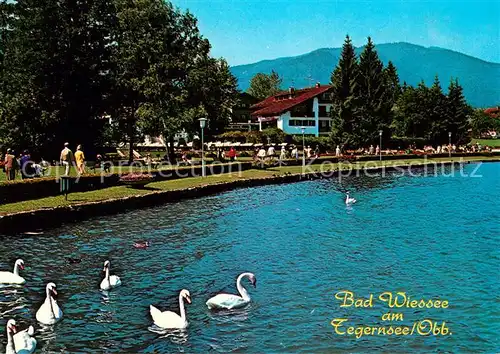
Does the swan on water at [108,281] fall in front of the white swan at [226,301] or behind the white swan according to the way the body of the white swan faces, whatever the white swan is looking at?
behind

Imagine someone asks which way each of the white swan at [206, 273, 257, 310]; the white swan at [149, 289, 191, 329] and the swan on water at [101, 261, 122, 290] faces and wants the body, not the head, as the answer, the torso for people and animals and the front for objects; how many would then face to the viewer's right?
2

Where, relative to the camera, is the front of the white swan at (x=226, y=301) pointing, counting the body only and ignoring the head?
to the viewer's right

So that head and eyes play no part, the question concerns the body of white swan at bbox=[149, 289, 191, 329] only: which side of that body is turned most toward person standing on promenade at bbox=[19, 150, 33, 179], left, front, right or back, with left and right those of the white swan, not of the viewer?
left

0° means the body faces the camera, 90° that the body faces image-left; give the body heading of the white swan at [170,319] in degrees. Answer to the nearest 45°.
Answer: approximately 270°

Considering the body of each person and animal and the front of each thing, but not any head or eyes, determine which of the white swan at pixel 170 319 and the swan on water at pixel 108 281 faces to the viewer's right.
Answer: the white swan

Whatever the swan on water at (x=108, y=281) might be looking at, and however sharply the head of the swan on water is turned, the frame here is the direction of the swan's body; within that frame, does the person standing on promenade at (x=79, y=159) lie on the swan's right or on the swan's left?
on the swan's right

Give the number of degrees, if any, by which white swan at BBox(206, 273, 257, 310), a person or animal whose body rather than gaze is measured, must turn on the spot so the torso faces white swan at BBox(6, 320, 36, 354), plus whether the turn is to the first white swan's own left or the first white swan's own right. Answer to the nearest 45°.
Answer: approximately 135° to the first white swan's own right

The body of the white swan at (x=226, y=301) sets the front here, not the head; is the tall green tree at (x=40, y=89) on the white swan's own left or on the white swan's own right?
on the white swan's own left

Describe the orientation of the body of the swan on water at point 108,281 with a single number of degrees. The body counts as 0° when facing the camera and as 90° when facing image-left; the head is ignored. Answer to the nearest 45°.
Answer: approximately 45°

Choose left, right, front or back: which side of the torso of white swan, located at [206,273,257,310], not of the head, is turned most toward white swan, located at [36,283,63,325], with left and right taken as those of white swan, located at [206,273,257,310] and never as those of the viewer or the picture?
back

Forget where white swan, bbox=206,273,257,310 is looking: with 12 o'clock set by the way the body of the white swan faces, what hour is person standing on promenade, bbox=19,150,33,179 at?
The person standing on promenade is roughly at 8 o'clock from the white swan.
